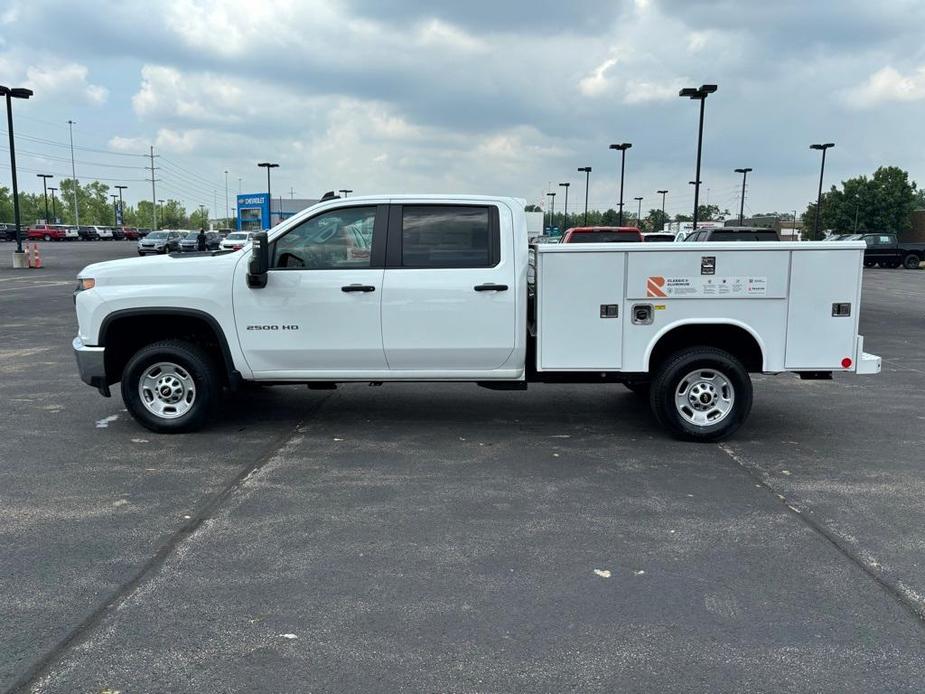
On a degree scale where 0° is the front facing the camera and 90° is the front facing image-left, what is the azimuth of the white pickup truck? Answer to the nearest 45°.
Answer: approximately 90°

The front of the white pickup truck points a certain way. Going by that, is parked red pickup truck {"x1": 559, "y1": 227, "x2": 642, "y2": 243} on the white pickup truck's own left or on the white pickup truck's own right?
on the white pickup truck's own right

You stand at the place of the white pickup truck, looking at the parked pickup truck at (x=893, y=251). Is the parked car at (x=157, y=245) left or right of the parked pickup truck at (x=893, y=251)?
left

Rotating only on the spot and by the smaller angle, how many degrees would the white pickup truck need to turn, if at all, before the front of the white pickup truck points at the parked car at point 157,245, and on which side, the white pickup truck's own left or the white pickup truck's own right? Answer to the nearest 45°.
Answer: approximately 45° to the white pickup truck's own right

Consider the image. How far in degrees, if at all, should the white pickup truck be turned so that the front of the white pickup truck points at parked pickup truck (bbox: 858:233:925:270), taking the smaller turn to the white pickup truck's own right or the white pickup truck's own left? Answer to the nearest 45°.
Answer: approximately 135° to the white pickup truck's own right
